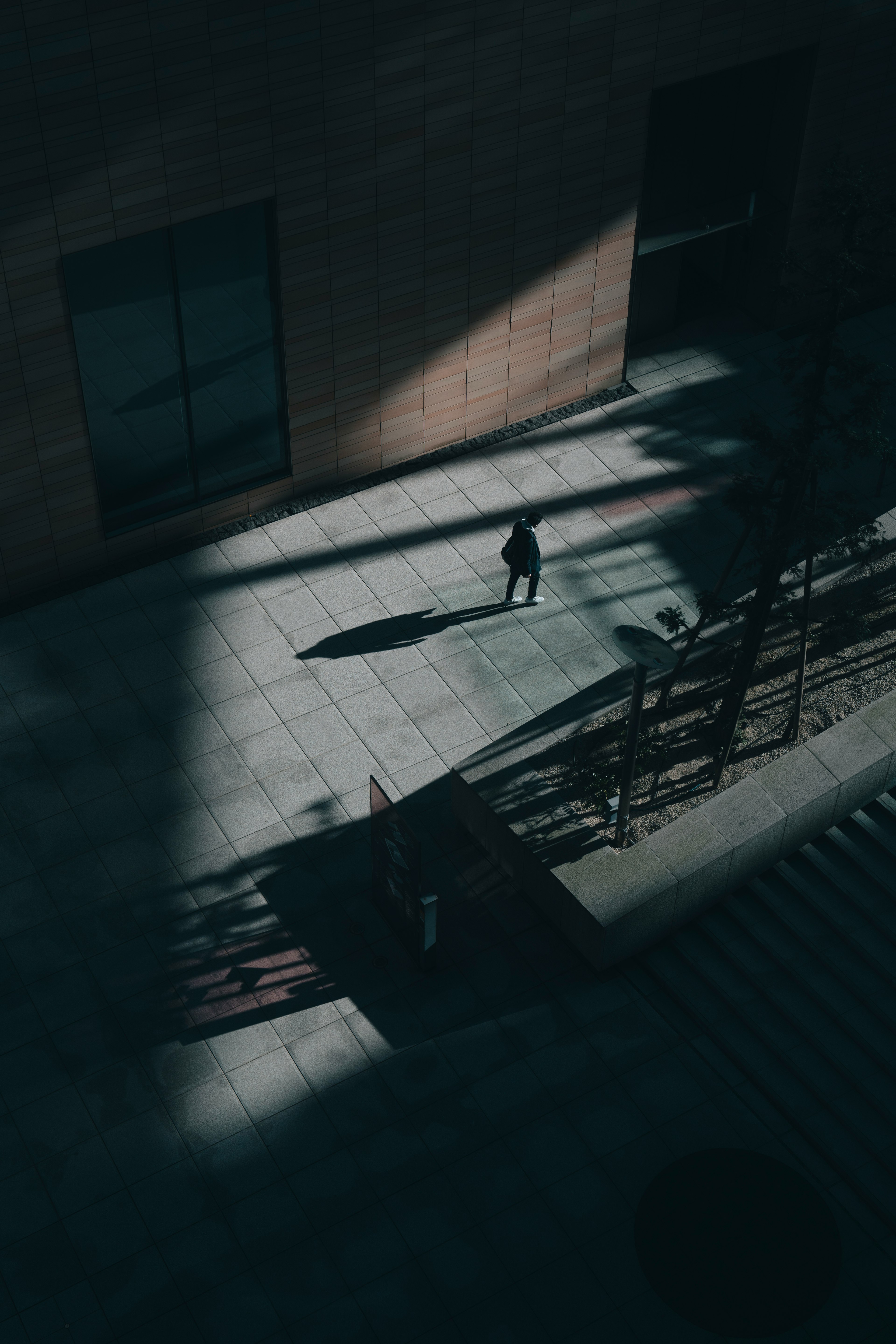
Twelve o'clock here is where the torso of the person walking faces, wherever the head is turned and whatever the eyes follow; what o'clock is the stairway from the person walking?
The stairway is roughly at 2 o'clock from the person walking.

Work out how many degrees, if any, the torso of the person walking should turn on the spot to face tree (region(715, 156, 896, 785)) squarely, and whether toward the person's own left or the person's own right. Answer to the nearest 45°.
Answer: approximately 45° to the person's own right

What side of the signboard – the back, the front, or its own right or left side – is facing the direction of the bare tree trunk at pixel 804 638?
back

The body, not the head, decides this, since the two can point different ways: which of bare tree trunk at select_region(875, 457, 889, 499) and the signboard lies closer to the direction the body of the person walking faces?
the bare tree trunk

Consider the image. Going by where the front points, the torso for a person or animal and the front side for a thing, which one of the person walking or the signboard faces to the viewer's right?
the person walking

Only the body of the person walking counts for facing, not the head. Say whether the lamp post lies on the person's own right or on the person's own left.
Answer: on the person's own right

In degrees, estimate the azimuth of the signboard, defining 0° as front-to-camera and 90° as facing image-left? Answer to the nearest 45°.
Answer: approximately 45°

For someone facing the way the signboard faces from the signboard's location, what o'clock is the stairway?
The stairway is roughly at 8 o'clock from the signboard.

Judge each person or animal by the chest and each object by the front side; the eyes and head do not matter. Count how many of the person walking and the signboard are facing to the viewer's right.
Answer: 1

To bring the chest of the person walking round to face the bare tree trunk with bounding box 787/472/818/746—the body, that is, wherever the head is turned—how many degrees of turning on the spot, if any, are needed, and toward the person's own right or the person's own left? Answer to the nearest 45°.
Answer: approximately 45° to the person's own right

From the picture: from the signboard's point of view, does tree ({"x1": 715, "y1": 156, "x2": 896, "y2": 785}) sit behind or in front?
behind

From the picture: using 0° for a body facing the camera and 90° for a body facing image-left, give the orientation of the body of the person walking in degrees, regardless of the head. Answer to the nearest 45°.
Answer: approximately 270°
